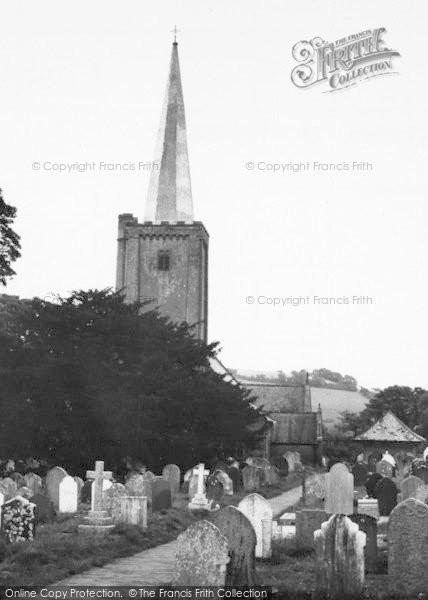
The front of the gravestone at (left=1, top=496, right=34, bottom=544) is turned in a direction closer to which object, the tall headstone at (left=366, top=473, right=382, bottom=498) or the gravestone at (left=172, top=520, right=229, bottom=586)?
the gravestone

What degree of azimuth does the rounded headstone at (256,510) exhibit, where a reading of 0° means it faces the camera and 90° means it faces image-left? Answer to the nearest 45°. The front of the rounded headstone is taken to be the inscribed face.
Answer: approximately 0°

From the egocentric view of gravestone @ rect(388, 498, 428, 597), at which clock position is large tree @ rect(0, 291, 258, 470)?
The large tree is roughly at 5 o'clock from the gravestone.

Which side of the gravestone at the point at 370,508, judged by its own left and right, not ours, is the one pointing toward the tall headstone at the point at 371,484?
back

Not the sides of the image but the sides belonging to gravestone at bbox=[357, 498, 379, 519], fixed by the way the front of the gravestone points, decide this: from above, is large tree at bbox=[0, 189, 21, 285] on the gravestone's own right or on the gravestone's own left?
on the gravestone's own right

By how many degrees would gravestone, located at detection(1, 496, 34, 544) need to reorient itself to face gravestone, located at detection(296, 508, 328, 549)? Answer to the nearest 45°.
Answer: approximately 90° to its left

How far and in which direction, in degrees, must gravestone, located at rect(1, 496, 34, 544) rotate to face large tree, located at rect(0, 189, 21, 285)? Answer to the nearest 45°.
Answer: approximately 180°
